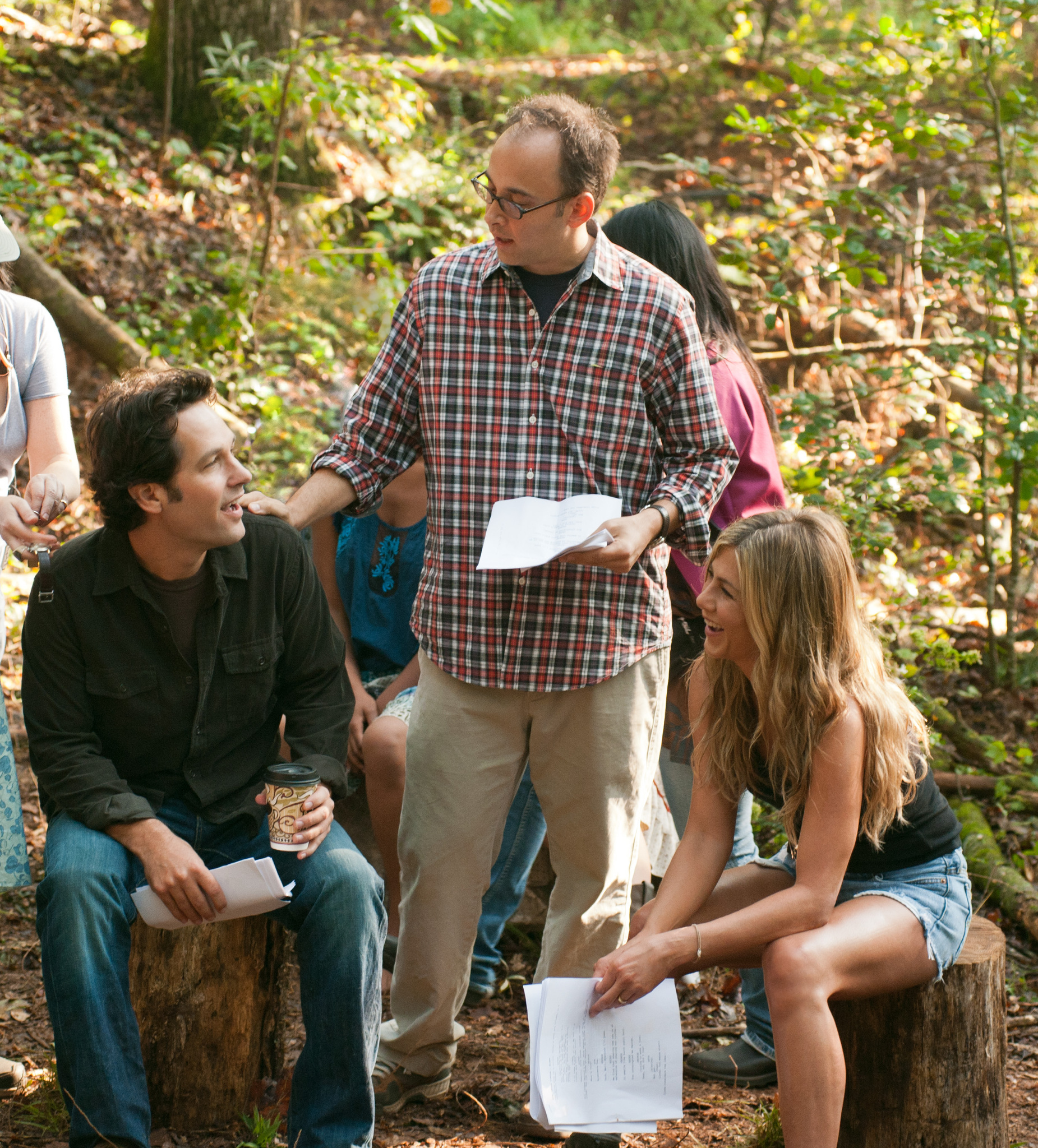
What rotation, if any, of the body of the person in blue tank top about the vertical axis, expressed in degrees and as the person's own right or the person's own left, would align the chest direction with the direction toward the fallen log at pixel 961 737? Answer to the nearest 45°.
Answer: approximately 135° to the person's own left

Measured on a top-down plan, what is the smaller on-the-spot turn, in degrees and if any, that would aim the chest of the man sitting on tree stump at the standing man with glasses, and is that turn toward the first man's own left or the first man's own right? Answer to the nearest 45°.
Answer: approximately 90° to the first man's own left

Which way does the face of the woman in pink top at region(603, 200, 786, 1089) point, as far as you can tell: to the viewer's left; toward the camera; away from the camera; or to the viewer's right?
away from the camera

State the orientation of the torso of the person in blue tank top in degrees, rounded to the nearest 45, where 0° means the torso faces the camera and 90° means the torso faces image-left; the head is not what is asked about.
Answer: approximately 0°

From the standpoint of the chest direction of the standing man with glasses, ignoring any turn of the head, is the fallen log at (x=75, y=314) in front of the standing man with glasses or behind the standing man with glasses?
behind
